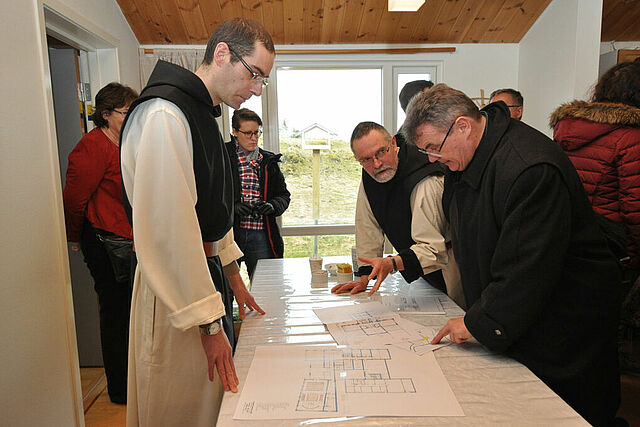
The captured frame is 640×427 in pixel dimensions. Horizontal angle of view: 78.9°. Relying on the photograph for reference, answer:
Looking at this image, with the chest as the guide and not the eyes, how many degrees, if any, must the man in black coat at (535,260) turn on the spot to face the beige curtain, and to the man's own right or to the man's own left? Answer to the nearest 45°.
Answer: approximately 45° to the man's own right

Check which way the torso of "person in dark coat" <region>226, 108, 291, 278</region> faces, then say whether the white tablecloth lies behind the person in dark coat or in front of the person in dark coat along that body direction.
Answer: in front

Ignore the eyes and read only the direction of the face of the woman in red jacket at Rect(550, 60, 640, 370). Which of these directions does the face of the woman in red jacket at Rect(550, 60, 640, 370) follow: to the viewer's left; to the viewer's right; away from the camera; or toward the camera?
away from the camera

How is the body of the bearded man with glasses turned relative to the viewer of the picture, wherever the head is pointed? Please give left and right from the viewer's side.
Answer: facing the viewer and to the left of the viewer

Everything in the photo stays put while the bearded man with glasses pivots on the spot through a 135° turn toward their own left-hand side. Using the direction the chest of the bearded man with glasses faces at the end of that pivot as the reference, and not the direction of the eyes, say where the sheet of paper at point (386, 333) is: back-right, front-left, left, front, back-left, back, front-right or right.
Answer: right

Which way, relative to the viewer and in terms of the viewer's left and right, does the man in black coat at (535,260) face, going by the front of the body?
facing to the left of the viewer

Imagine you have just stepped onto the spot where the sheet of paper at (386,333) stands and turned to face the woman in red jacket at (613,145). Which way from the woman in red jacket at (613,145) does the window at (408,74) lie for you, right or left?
left

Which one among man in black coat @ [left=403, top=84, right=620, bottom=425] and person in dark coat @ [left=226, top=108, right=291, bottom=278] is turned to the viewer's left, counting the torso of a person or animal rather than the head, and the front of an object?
the man in black coat

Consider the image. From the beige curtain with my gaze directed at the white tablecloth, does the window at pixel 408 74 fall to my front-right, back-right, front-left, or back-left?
front-left

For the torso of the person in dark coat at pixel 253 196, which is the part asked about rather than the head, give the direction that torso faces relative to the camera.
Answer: toward the camera

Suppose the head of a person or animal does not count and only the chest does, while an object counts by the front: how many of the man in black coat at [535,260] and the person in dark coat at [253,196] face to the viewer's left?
1

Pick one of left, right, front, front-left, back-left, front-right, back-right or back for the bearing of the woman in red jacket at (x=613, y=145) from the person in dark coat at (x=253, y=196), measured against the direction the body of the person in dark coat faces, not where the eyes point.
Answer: front-left

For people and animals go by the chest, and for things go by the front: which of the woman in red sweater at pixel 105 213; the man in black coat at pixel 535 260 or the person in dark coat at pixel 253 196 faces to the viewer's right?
the woman in red sweater

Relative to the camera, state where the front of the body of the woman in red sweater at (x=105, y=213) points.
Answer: to the viewer's right
